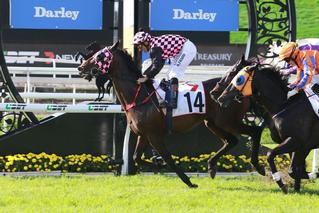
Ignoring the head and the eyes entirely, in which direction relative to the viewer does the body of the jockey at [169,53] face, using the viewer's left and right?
facing to the left of the viewer

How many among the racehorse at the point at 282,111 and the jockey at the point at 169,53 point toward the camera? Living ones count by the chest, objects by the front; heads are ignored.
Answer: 0

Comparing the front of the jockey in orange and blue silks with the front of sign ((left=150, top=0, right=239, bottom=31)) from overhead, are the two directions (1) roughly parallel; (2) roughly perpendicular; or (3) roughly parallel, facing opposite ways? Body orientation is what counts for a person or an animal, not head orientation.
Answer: roughly perpendicular

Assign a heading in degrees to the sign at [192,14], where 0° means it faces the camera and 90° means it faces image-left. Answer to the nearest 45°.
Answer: approximately 0°

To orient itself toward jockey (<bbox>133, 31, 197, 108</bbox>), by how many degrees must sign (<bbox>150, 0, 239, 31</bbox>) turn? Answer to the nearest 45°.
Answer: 0° — it already faces them

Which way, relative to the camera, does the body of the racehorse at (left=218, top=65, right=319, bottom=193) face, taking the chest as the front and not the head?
to the viewer's left

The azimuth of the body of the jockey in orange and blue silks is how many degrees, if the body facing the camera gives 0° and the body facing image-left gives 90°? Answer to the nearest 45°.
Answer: approximately 90°

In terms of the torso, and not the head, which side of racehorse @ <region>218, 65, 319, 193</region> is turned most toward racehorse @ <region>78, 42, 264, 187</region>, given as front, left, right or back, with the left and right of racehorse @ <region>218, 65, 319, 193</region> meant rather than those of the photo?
front

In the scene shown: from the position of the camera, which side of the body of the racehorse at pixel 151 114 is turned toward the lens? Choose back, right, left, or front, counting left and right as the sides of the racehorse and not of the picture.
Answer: left

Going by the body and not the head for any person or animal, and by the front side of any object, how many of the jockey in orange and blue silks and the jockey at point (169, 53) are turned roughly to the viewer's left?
2

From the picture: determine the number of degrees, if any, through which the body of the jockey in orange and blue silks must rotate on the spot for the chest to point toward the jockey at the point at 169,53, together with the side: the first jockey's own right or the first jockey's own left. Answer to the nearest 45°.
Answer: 0° — they already face them
